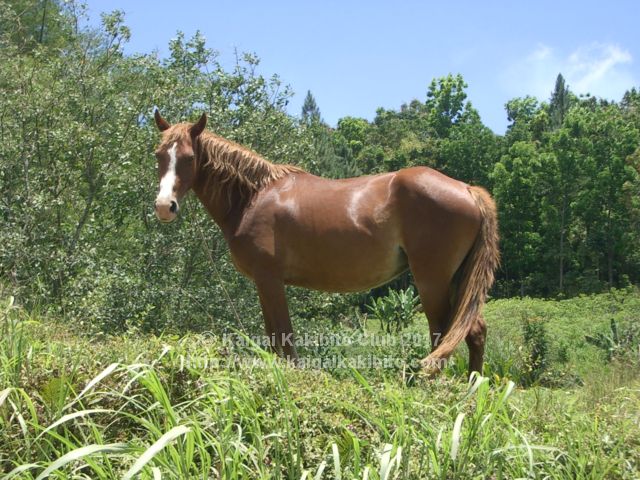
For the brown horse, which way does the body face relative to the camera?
to the viewer's left
